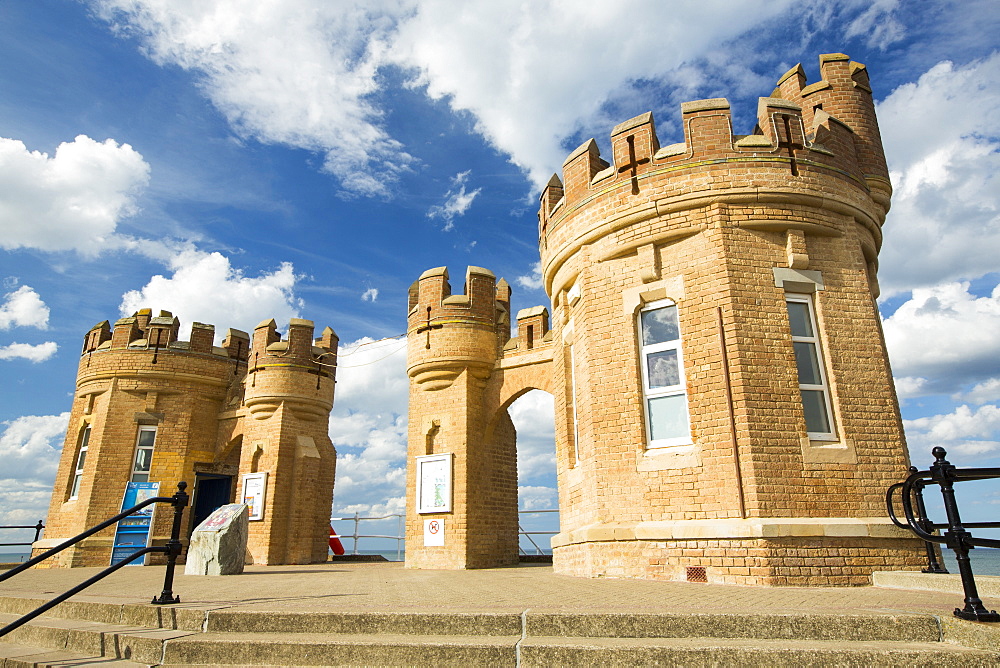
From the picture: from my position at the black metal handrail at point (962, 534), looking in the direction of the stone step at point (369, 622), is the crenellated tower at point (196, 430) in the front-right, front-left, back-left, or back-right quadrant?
front-right

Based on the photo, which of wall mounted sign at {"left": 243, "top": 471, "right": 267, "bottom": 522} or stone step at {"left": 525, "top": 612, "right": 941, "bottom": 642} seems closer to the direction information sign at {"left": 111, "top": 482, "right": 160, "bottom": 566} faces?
the stone step

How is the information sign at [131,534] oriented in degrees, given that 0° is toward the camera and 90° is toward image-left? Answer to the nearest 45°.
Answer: approximately 0°

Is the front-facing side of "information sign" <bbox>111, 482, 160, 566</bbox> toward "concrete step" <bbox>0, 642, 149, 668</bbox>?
yes

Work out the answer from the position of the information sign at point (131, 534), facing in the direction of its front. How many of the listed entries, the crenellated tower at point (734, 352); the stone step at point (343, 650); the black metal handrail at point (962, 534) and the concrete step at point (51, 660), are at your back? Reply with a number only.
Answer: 0

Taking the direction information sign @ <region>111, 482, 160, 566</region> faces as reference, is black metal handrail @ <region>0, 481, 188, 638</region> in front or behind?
in front

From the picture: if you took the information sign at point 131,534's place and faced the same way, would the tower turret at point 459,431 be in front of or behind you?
in front

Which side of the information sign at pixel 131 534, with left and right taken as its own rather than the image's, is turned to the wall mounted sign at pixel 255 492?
left

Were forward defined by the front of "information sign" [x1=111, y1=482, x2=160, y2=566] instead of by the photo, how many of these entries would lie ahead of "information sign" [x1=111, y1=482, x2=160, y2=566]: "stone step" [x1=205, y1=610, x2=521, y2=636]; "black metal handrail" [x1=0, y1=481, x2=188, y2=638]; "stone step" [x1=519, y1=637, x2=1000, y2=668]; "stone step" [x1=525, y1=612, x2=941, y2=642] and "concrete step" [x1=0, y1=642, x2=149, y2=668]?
5

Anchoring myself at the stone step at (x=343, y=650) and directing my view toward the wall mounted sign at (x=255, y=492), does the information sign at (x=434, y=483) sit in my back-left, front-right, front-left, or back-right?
front-right

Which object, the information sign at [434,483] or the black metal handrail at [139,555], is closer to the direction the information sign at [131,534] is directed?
the black metal handrail

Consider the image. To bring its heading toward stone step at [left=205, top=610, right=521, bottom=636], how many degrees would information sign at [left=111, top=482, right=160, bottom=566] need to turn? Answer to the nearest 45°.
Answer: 0° — it already faces it

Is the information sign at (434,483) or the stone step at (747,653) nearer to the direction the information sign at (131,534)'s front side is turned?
the stone step

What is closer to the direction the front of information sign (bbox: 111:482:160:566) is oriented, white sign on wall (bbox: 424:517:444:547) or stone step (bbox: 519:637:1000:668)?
the stone step

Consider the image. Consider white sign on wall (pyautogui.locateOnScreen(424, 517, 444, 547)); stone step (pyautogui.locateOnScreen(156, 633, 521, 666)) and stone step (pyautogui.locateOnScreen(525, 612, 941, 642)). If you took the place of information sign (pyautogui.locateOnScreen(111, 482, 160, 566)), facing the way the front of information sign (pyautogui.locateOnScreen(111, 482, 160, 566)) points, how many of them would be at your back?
0

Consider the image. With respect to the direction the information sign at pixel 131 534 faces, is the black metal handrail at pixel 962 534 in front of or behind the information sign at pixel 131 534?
in front

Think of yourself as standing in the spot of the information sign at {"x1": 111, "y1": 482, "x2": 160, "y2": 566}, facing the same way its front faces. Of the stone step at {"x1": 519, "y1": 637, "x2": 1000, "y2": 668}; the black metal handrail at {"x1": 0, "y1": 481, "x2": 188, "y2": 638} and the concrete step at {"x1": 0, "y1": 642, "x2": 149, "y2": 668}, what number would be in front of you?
3

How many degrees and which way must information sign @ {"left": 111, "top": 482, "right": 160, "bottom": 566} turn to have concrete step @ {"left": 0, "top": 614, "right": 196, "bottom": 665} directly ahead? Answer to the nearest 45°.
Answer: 0° — it already faces it
